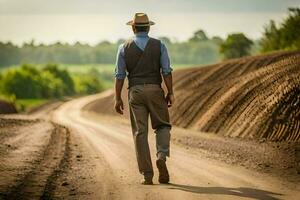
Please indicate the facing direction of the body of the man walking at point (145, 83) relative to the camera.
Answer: away from the camera
